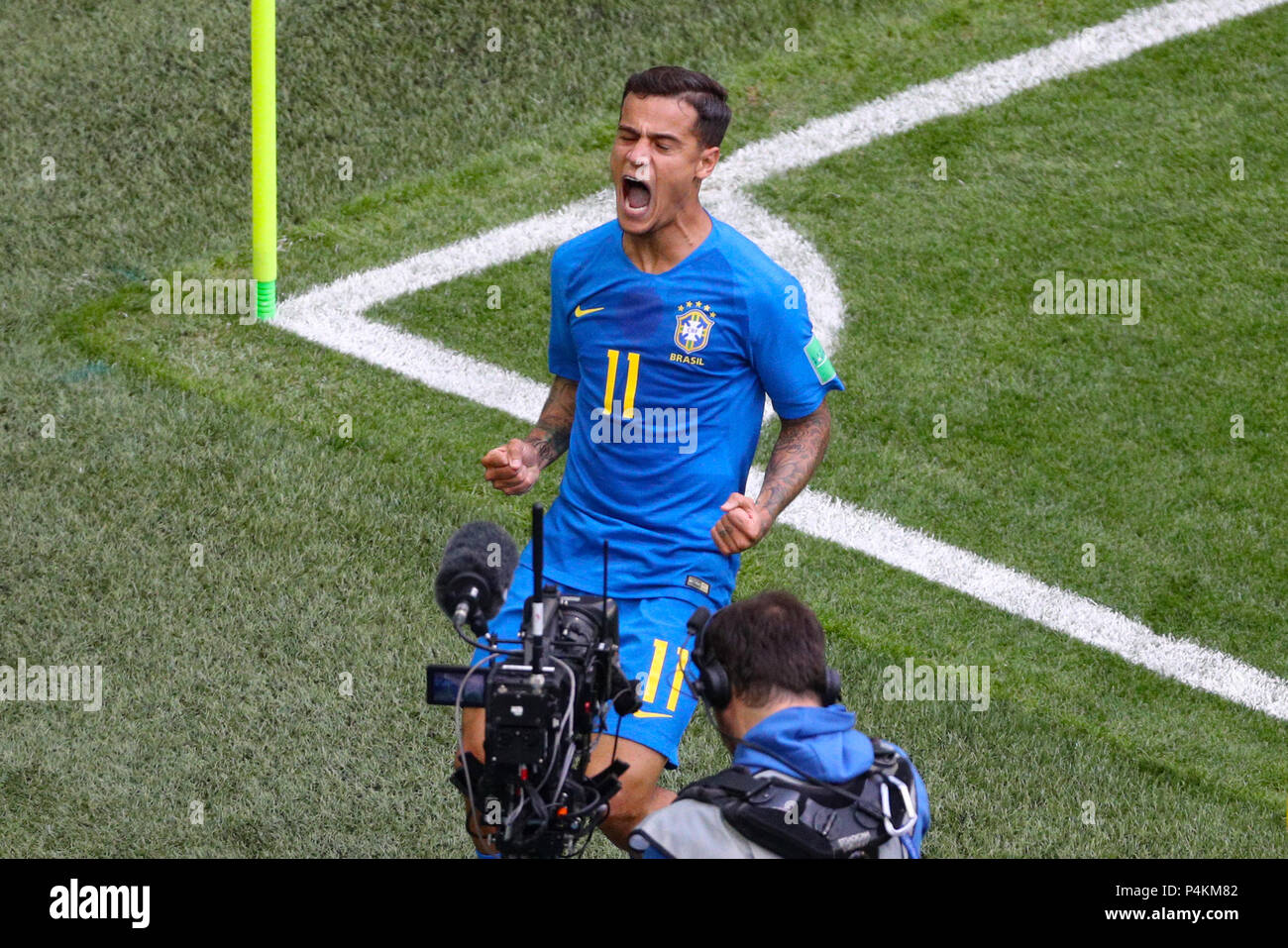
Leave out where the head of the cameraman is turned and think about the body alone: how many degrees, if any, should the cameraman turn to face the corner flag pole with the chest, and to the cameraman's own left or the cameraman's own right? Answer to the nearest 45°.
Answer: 0° — they already face it

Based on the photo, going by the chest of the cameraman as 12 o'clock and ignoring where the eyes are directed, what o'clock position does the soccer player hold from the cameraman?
The soccer player is roughly at 1 o'clock from the cameraman.

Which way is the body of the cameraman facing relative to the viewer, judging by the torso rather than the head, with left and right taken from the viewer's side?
facing away from the viewer and to the left of the viewer

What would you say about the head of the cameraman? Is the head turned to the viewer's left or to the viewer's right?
to the viewer's left
